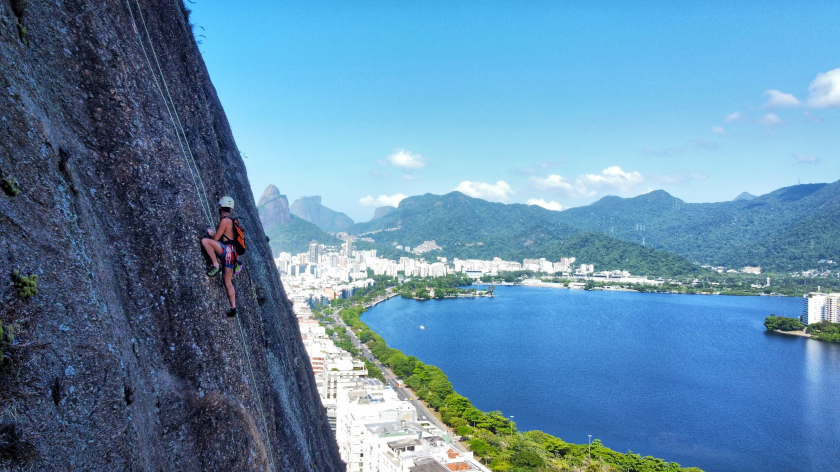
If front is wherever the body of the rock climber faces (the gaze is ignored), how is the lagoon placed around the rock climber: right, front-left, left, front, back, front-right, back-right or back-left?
back-right

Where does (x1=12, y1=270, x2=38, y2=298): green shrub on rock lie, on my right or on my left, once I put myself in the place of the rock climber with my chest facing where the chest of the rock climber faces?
on my left

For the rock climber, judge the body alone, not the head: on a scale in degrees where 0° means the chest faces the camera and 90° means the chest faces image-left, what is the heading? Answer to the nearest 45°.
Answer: approximately 90°

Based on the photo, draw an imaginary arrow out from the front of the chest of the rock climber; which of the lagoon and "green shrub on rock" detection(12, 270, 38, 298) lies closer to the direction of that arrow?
the green shrub on rock
